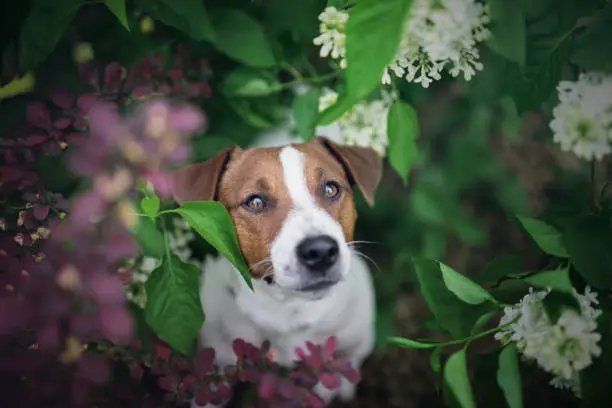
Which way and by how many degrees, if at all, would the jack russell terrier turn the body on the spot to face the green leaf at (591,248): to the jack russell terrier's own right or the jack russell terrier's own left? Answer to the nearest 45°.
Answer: approximately 45° to the jack russell terrier's own left

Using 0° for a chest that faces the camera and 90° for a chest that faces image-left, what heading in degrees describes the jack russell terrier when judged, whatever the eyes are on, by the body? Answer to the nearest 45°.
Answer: approximately 0°
